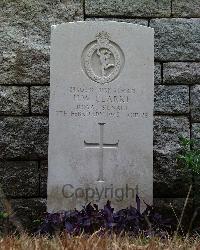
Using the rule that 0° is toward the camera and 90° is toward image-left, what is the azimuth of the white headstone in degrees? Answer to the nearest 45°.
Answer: approximately 0°
